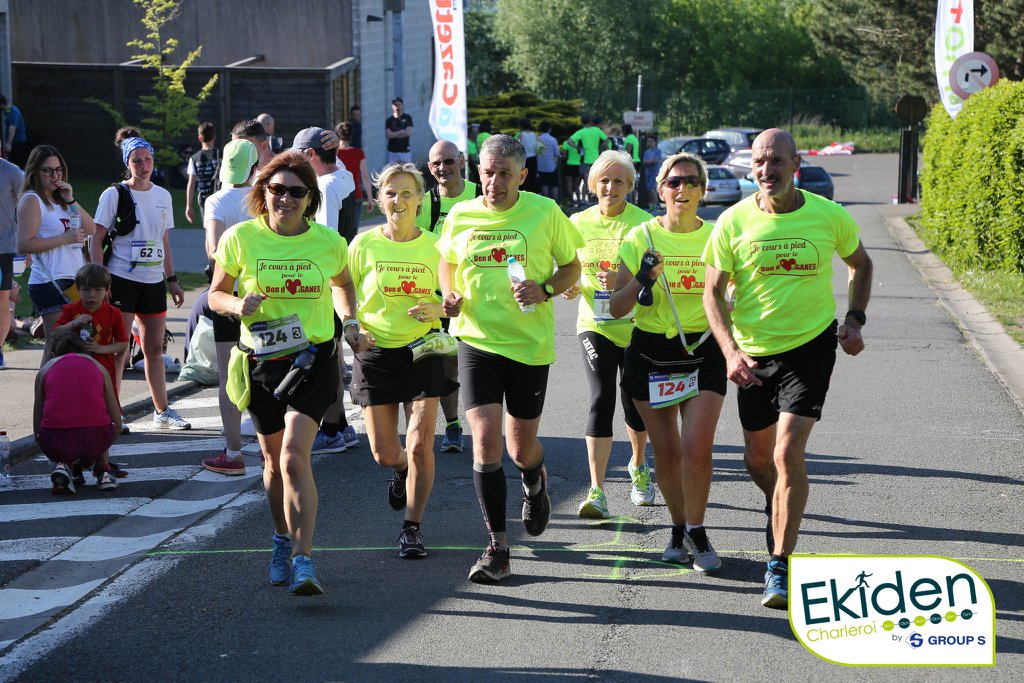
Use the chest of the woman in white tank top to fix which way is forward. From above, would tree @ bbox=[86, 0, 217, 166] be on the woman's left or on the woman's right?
on the woman's left

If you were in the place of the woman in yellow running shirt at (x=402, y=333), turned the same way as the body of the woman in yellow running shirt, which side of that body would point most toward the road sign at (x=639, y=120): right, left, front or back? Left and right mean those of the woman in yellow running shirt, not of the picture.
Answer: back

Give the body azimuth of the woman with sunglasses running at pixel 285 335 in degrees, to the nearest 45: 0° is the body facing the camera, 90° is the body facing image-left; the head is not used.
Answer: approximately 0°

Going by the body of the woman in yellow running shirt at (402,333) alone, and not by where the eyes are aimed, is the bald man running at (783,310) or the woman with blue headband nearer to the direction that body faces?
the bald man running

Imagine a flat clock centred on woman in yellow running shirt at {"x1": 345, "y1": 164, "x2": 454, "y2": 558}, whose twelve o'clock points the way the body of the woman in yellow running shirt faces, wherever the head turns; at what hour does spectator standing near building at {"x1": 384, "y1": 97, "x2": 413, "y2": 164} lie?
The spectator standing near building is roughly at 6 o'clock from the woman in yellow running shirt.

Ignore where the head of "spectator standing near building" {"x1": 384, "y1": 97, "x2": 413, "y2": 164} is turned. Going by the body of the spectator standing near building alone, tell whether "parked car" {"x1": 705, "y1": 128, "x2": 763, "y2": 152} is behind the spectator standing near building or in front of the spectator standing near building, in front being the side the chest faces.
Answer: behind

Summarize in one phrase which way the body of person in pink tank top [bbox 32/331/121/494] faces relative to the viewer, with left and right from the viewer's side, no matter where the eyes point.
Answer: facing away from the viewer

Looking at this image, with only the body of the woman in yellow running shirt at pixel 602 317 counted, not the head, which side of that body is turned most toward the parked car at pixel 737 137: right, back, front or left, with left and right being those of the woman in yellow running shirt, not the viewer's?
back

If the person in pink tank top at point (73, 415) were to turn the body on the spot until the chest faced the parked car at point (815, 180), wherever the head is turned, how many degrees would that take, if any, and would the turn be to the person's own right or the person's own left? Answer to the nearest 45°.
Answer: approximately 45° to the person's own right

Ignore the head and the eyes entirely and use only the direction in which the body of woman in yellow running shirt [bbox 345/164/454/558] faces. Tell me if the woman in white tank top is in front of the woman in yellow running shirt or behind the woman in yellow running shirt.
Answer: behind

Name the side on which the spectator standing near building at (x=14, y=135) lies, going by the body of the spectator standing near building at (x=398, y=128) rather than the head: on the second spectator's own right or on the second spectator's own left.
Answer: on the second spectator's own right
